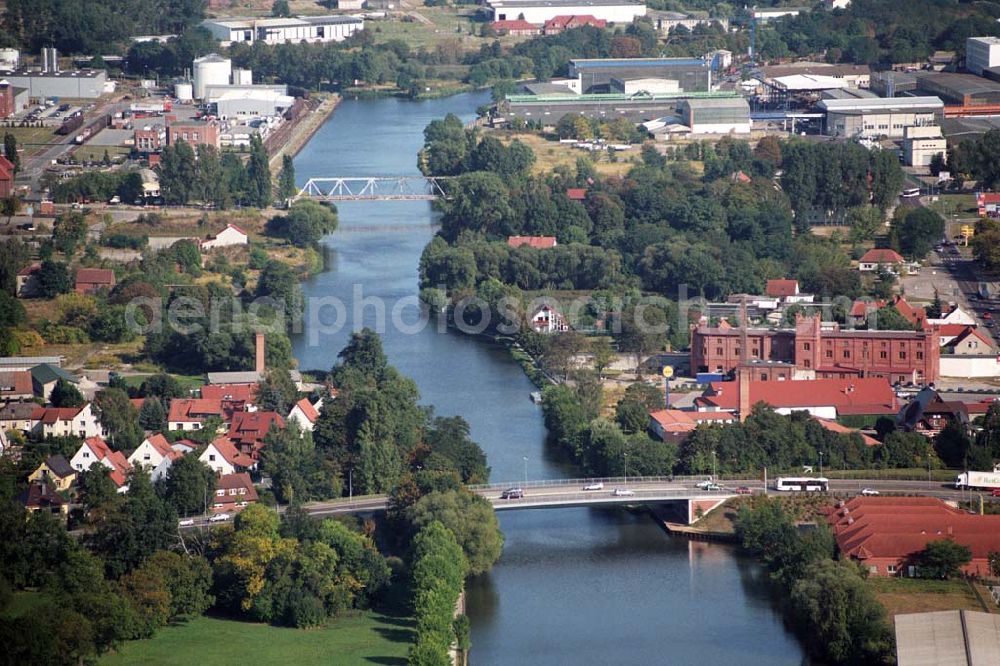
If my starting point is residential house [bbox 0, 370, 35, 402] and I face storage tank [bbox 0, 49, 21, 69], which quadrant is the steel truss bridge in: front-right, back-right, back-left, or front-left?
front-right

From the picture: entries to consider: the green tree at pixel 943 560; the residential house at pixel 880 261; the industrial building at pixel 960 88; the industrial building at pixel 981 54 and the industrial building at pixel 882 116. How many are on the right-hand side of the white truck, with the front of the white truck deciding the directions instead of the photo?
4

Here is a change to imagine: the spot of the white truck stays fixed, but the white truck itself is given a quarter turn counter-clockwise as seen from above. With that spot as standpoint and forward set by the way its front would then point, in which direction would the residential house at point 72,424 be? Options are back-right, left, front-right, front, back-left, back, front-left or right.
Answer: right

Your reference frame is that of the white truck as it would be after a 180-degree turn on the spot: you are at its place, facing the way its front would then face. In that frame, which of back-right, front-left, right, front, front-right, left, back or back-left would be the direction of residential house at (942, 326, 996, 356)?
left

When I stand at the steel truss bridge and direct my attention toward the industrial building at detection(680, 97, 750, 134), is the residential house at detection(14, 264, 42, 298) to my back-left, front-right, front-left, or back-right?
back-right

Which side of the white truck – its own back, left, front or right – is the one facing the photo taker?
left

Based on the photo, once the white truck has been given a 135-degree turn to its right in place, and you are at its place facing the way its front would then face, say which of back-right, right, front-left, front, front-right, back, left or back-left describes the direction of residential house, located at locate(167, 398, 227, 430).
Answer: back-left

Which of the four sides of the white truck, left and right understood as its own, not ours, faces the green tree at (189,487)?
front

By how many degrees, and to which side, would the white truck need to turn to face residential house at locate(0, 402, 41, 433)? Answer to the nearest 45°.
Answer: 0° — it already faces it
